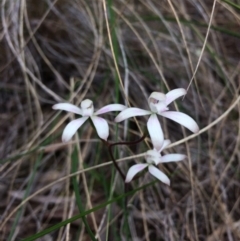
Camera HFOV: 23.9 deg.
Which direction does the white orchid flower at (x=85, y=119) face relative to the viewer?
toward the camera

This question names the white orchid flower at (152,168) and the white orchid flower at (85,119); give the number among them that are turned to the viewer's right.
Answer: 0

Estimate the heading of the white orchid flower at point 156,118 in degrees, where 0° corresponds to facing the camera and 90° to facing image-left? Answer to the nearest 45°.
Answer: approximately 45°

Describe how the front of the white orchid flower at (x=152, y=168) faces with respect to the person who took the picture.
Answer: facing the viewer and to the left of the viewer

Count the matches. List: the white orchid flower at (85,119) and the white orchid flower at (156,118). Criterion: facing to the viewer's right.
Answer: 0
